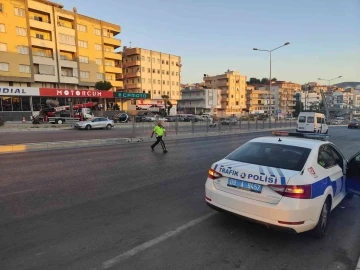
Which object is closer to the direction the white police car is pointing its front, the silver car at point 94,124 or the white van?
the white van

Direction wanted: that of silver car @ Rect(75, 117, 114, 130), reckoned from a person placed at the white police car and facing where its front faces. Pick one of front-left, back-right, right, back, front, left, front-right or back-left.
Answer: left

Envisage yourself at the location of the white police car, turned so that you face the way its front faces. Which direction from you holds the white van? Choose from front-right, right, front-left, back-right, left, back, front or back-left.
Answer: front-left

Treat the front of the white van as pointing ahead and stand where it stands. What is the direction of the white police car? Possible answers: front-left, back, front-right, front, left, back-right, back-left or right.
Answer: back-right

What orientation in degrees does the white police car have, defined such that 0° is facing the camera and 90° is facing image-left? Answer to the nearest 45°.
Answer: approximately 225°

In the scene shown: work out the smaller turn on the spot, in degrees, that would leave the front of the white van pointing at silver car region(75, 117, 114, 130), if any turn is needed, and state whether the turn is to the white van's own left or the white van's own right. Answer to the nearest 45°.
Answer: approximately 135° to the white van's own left
